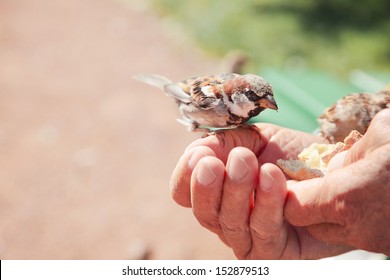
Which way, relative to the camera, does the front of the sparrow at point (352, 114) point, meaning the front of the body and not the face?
to the viewer's left

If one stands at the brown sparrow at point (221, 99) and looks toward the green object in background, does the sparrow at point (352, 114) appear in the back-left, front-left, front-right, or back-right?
front-right

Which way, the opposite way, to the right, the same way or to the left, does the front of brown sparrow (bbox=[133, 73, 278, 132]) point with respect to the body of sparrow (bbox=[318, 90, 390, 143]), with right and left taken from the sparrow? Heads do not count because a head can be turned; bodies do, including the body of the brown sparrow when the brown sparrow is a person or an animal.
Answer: the opposite way

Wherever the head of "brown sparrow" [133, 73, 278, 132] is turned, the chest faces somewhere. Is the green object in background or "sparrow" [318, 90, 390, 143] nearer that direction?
the sparrow

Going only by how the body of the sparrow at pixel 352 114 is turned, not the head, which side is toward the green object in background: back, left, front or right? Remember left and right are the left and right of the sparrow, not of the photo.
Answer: right

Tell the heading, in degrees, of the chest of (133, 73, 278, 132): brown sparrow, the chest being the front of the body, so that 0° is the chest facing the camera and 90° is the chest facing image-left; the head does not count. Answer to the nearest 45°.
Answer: approximately 270°

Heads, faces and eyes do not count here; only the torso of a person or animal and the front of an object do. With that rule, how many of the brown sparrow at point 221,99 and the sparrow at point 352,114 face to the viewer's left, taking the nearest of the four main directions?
1
